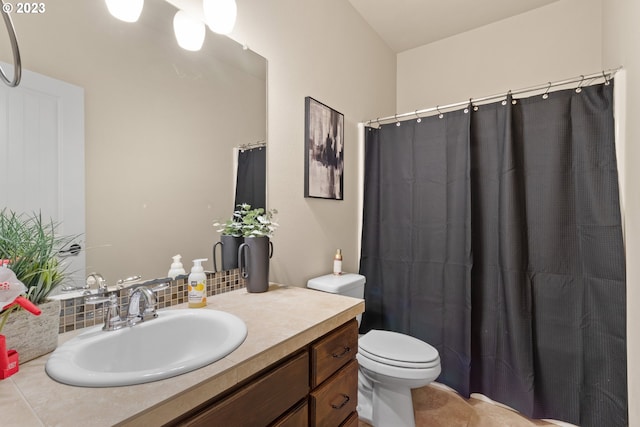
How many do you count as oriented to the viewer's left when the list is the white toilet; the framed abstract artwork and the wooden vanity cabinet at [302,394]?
0

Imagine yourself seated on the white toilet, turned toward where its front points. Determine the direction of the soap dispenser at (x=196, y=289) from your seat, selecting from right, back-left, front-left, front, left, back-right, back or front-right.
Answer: right

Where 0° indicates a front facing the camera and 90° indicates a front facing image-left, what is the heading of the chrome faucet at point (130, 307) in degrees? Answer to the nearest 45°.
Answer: approximately 315°

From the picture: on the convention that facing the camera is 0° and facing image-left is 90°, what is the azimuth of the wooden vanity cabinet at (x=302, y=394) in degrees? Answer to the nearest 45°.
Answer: approximately 315°

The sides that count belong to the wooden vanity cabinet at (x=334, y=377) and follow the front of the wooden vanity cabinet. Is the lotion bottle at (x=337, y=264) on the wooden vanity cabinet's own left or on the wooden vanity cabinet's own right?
on the wooden vanity cabinet's own left

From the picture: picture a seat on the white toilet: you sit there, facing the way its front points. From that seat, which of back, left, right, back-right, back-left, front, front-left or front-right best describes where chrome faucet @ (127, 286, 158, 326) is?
right

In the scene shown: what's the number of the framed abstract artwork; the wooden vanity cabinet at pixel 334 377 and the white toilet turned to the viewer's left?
0

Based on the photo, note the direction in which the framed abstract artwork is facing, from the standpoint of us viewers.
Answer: facing the viewer and to the right of the viewer

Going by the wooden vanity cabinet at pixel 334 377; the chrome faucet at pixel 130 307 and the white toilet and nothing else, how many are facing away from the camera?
0
